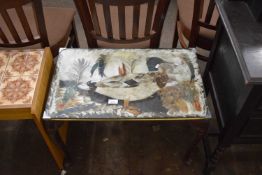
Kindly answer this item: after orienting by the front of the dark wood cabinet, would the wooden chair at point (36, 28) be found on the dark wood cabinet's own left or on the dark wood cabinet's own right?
on the dark wood cabinet's own right
